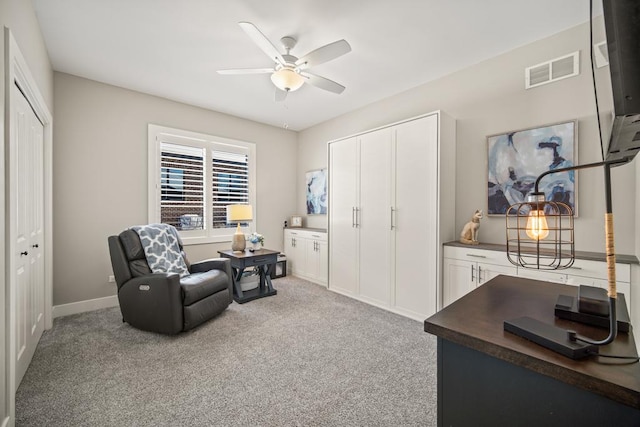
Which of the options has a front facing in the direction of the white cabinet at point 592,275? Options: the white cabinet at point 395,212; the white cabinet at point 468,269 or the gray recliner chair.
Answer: the gray recliner chair

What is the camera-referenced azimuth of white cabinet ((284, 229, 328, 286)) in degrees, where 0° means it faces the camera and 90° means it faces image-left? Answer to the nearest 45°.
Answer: approximately 45°

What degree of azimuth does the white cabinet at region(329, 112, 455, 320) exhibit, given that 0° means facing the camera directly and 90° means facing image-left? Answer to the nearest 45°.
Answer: approximately 45°

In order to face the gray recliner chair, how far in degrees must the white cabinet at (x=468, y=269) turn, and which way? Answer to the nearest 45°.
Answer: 0° — it already faces it

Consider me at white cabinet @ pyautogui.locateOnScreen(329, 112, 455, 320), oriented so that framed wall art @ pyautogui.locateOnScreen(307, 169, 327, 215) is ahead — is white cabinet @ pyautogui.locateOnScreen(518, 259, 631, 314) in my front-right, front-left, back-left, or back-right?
back-right

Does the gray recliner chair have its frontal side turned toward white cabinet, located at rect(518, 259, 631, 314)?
yes

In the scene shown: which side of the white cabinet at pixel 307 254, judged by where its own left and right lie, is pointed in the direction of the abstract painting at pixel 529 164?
left

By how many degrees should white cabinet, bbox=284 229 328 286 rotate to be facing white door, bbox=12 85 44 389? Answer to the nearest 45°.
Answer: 0° — it already faces it
